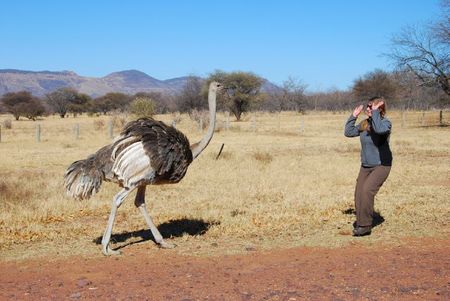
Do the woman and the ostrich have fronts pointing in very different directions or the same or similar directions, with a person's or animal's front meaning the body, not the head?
very different directions

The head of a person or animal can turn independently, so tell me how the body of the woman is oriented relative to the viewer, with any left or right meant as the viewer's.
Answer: facing the viewer and to the left of the viewer

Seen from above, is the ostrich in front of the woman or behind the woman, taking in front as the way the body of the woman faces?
in front

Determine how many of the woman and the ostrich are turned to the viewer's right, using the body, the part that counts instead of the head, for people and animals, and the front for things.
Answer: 1

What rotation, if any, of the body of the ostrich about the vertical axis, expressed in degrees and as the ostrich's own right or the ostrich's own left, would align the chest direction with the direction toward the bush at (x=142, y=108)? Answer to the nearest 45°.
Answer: approximately 90° to the ostrich's own left

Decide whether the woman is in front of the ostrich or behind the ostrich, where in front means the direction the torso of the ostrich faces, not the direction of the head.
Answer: in front

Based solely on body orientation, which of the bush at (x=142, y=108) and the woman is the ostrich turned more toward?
the woman

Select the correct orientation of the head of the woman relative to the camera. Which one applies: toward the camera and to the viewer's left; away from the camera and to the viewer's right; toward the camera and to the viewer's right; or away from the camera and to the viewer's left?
toward the camera and to the viewer's left

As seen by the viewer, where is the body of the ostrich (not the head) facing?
to the viewer's right
